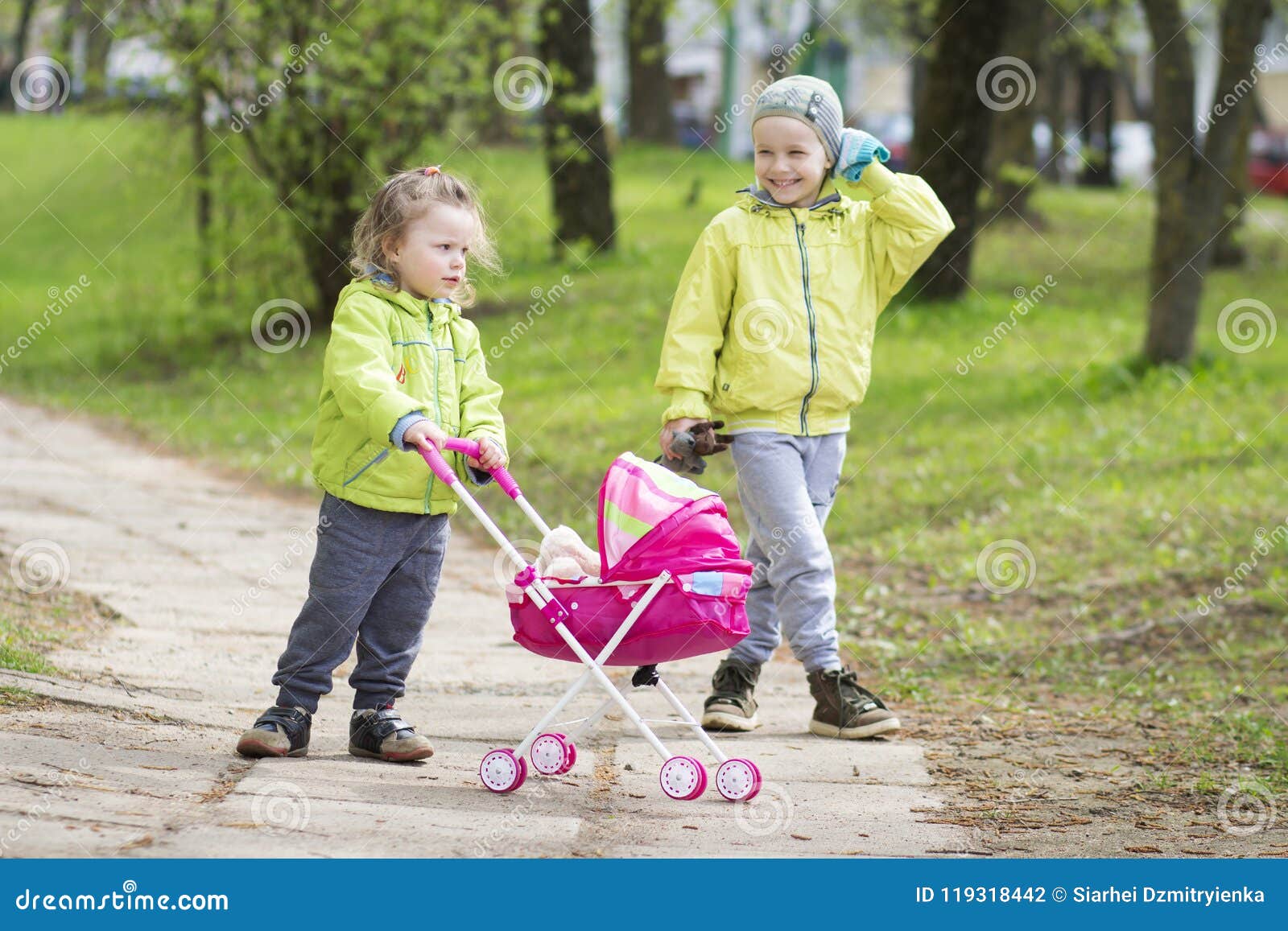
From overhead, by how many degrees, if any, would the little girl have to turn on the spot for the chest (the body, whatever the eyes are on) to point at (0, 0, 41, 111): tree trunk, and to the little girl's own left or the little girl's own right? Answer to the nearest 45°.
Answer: approximately 135° to the little girl's own left

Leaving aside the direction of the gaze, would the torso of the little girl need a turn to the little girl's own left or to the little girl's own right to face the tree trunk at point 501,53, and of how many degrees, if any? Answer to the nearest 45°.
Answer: approximately 135° to the little girl's own left

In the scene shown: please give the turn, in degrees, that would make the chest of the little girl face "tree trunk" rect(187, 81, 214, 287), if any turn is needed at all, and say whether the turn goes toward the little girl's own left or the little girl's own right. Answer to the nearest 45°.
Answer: approximately 135° to the little girl's own left

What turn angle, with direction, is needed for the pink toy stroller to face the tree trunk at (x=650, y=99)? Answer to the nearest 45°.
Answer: approximately 135° to its left

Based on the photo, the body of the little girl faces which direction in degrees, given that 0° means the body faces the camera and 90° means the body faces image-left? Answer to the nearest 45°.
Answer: approximately 315°

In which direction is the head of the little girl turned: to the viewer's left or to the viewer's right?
to the viewer's right

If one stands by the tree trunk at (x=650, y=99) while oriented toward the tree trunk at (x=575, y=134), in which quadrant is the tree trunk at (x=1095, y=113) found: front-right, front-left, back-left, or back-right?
back-left

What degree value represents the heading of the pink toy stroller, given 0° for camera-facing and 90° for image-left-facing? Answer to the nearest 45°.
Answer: approximately 315°
